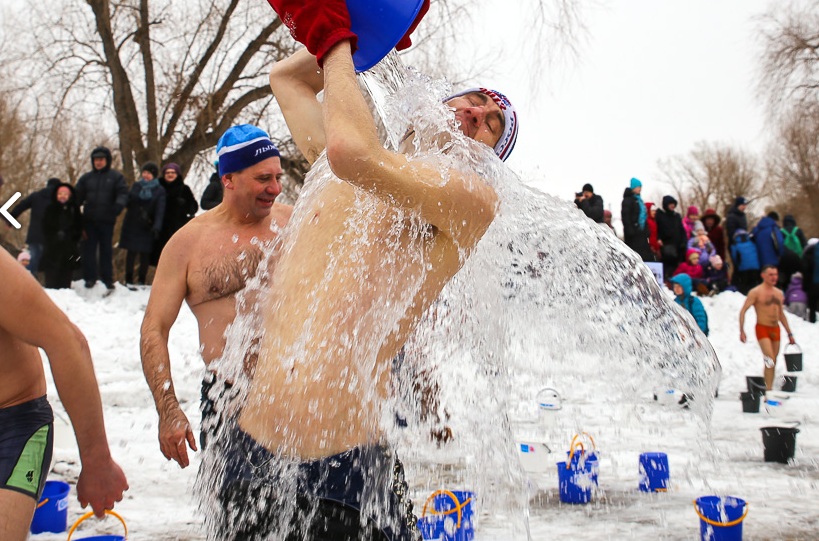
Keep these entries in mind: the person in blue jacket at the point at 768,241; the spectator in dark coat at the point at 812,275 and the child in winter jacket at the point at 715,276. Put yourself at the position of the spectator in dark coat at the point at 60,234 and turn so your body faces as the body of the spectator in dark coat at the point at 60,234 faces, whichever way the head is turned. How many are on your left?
3

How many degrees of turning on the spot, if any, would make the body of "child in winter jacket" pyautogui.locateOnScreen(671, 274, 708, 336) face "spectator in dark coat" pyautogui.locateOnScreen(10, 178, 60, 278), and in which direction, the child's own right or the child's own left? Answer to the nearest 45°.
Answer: approximately 45° to the child's own right

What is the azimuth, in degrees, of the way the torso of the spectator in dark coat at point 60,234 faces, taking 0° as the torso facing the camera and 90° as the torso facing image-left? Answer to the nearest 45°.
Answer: approximately 0°

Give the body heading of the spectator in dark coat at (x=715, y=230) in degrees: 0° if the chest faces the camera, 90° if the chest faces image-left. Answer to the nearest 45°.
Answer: approximately 45°

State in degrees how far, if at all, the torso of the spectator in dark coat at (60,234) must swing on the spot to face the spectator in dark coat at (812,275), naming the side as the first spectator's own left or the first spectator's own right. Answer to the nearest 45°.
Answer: approximately 90° to the first spectator's own left

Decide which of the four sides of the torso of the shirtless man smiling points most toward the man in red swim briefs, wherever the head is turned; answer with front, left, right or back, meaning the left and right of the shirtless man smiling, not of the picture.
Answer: left

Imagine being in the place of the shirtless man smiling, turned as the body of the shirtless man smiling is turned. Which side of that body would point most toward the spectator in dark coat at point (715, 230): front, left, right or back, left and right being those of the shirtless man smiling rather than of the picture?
left

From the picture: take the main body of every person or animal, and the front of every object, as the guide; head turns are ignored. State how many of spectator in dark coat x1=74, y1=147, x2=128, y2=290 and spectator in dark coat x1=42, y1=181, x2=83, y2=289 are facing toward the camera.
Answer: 2
